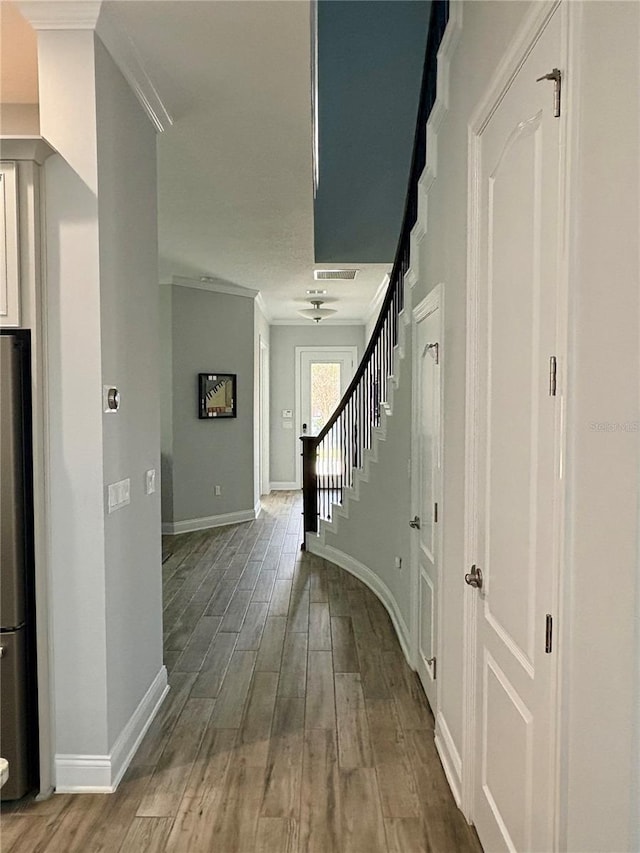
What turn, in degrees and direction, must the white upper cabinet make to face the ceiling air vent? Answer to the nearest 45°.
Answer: approximately 135° to its left

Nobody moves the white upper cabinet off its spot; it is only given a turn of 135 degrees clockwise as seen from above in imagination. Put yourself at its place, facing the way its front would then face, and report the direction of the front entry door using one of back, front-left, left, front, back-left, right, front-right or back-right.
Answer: right

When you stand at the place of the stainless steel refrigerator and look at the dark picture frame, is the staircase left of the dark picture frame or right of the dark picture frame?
right

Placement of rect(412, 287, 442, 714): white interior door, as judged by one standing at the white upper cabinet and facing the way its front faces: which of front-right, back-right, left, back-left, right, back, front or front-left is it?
left

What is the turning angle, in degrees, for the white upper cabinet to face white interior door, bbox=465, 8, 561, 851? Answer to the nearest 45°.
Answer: approximately 45° to its left
